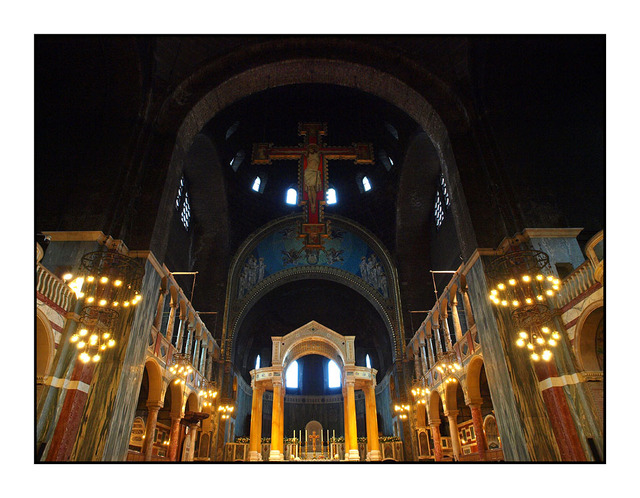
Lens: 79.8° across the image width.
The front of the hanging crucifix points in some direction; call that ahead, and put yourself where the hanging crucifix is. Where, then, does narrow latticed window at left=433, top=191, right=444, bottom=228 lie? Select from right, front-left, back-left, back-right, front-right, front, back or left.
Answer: back-left

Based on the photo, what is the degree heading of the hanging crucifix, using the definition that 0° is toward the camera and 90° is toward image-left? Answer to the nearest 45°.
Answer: approximately 0°

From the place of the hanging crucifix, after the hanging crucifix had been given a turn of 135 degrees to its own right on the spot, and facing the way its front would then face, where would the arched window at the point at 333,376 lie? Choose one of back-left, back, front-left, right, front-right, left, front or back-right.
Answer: front-right

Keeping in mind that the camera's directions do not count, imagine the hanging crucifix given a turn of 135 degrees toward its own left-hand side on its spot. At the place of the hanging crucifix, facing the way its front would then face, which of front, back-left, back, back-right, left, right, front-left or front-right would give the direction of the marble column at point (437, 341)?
front

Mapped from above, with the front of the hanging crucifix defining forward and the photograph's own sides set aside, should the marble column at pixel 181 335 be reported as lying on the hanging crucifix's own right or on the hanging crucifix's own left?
on the hanging crucifix's own right

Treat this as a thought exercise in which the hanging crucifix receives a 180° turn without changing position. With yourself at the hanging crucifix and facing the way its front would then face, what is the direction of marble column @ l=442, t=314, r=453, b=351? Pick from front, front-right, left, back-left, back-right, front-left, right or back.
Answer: front-right
